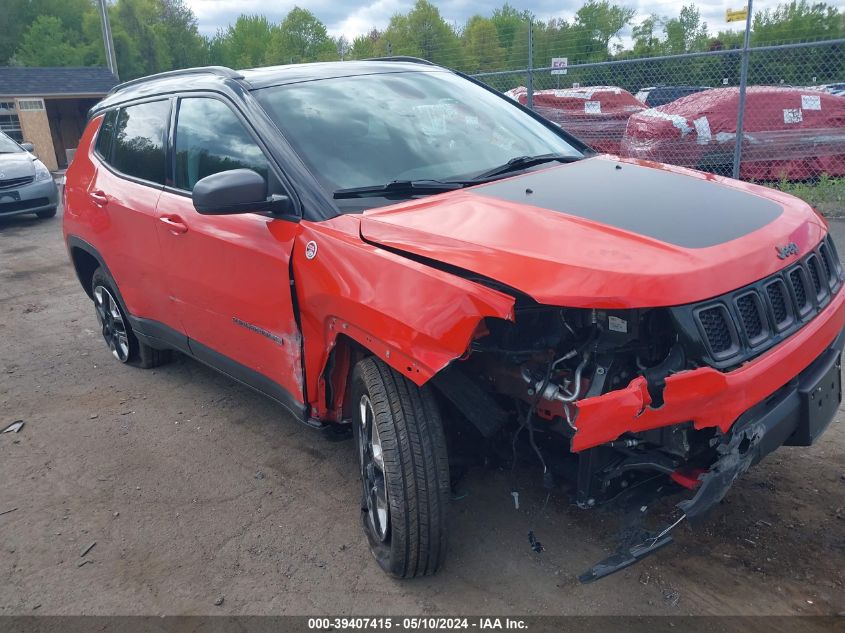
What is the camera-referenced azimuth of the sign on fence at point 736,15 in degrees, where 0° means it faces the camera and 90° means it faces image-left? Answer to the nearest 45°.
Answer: approximately 0°

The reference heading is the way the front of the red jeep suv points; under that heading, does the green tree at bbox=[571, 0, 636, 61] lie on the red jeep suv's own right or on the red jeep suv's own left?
on the red jeep suv's own left

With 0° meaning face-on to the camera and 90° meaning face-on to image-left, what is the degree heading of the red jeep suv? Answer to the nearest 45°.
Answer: approximately 315°

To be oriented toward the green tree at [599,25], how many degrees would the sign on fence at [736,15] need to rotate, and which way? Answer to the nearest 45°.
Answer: approximately 180°

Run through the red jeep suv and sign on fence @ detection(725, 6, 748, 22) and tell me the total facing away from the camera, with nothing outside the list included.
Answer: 0

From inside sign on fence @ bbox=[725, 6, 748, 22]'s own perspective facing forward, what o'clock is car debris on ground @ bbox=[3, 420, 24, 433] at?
The car debris on ground is roughly at 1 o'clock from the sign on fence.

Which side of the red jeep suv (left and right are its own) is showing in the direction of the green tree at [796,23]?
left

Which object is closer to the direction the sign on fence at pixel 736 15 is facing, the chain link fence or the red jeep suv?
the red jeep suv

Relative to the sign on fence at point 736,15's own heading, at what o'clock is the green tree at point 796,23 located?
The green tree is roughly at 6 o'clock from the sign on fence.

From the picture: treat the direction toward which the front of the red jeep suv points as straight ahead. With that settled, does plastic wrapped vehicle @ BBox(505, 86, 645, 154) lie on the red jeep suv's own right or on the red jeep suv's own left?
on the red jeep suv's own left

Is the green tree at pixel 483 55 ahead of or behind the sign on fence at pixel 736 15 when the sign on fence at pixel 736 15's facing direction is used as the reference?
behind

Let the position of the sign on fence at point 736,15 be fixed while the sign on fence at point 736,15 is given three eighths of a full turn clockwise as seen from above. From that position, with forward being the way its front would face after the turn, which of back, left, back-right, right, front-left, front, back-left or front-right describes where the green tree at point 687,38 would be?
front-right

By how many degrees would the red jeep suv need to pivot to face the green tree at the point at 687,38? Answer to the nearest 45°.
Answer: approximately 135° to its left
